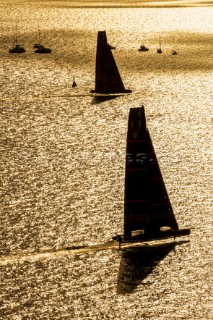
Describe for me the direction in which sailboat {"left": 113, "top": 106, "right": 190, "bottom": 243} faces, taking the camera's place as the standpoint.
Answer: facing to the right of the viewer
